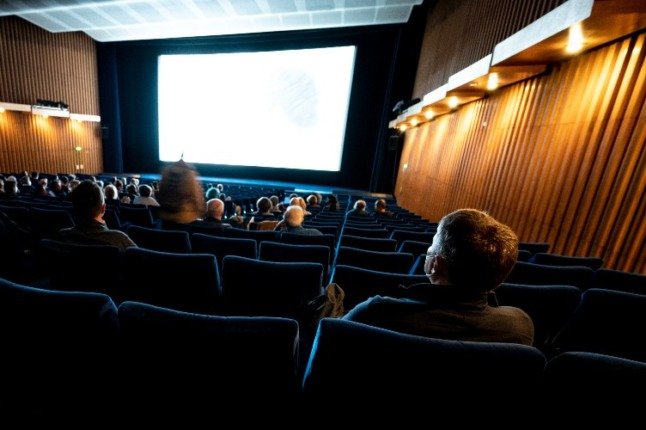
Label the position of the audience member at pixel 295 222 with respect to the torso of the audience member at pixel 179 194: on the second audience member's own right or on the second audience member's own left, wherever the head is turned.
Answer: on the second audience member's own right

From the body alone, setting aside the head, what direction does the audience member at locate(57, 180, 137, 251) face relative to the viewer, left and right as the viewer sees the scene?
facing away from the viewer

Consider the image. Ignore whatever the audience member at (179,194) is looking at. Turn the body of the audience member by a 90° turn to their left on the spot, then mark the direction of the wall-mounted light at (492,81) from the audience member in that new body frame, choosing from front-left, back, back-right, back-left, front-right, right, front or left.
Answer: back

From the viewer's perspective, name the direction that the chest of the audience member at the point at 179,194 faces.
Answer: away from the camera

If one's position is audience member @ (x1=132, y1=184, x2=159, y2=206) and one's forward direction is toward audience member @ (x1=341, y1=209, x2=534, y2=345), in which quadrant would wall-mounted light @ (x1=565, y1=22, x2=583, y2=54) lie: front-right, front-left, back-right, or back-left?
front-left

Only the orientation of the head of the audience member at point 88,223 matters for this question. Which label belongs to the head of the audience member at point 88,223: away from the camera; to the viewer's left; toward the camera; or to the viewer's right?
away from the camera

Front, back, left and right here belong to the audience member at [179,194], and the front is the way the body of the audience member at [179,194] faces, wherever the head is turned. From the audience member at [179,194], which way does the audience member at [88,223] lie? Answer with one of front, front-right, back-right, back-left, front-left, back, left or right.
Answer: back-left

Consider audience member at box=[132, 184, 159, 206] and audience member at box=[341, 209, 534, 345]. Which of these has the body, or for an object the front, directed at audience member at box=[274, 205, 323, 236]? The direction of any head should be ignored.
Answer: audience member at box=[341, 209, 534, 345]

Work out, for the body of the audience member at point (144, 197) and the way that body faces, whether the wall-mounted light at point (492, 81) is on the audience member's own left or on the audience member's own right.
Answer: on the audience member's own right

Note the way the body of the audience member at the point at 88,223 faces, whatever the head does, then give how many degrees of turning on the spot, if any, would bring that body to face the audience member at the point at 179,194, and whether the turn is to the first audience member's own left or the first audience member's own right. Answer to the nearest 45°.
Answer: approximately 45° to the first audience member's own right

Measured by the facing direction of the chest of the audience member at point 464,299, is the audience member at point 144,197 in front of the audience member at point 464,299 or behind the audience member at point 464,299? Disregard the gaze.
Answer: in front

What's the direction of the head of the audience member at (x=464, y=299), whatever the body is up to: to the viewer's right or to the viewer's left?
to the viewer's left

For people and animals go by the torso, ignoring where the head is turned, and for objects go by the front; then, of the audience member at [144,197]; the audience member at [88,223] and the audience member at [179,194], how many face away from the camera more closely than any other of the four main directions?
3

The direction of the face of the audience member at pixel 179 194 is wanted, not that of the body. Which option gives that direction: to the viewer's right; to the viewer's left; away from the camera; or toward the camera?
away from the camera

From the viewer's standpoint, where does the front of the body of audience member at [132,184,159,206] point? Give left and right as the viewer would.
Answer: facing away from the viewer

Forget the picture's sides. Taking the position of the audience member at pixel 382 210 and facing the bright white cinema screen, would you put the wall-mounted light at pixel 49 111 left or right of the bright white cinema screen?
left

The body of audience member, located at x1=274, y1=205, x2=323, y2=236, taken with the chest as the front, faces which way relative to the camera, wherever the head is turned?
away from the camera

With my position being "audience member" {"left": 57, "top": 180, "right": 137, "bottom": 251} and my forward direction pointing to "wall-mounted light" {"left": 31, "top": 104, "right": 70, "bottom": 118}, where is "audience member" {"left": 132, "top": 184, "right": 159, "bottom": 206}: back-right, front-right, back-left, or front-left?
front-right
